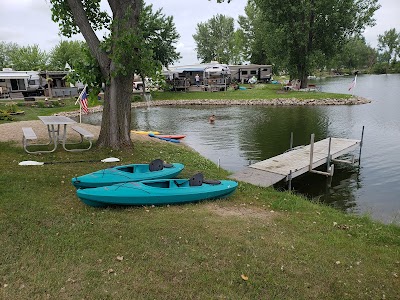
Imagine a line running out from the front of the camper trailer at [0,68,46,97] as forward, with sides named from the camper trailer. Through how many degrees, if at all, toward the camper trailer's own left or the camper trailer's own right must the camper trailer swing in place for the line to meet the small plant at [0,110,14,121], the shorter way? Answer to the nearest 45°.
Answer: approximately 90° to the camper trailer's own right

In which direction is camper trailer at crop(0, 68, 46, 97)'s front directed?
to the viewer's right

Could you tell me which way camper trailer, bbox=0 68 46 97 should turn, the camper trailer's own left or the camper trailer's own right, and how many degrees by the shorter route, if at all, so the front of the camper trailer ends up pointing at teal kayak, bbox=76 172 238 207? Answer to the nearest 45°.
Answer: approximately 90° to the camper trailer's own right

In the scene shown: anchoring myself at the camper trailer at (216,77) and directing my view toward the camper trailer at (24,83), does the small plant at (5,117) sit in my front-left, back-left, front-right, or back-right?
front-left

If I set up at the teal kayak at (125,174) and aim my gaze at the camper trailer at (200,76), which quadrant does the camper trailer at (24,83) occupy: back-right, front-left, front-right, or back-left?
front-left

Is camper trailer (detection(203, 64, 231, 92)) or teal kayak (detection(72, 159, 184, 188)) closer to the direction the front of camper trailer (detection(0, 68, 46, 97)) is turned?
the camper trailer

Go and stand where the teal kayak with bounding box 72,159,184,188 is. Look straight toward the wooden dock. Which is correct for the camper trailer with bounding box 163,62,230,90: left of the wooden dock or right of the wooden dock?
left

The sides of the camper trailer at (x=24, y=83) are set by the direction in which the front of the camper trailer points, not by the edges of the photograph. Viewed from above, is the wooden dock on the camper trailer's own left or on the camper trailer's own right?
on the camper trailer's own right

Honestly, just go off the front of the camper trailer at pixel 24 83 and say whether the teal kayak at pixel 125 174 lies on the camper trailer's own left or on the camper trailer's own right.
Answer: on the camper trailer's own right
